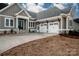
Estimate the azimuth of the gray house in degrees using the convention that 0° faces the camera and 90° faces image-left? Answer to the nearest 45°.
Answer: approximately 0°
